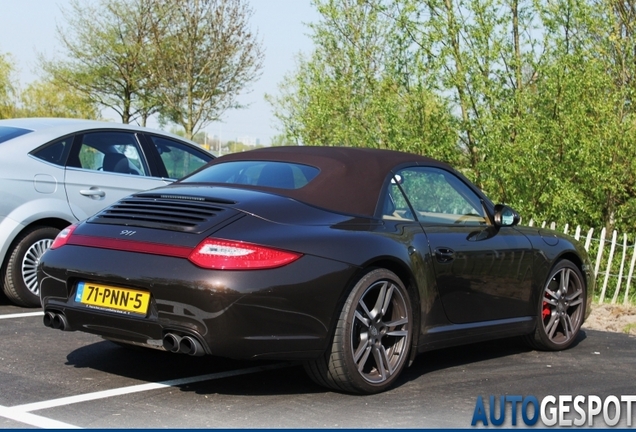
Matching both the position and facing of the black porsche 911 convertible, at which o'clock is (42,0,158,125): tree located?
The tree is roughly at 10 o'clock from the black porsche 911 convertible.

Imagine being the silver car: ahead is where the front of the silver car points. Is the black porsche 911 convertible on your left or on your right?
on your right

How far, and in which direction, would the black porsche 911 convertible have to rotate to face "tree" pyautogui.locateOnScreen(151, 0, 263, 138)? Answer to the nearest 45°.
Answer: approximately 45° to its left

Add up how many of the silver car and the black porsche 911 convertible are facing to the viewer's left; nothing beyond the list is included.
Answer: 0

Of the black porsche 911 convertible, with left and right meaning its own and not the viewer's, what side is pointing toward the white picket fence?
front

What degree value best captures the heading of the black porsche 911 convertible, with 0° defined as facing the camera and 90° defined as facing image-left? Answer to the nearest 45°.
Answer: approximately 225°

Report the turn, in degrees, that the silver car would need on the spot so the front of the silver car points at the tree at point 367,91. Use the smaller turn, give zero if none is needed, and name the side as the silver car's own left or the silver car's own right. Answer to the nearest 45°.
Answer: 0° — it already faces it

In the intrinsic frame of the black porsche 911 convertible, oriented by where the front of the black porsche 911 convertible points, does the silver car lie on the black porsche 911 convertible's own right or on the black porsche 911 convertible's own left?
on the black porsche 911 convertible's own left

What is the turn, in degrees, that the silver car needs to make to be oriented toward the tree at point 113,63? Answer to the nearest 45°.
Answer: approximately 45° to its left

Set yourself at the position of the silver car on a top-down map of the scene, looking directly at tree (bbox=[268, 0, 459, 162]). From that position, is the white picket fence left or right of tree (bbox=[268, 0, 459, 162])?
right
